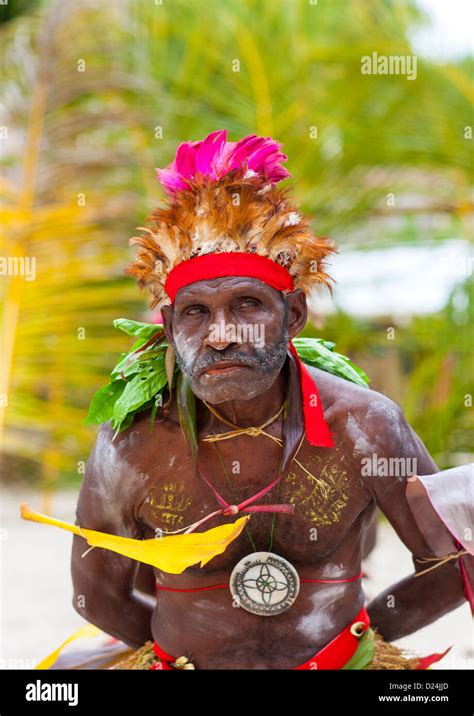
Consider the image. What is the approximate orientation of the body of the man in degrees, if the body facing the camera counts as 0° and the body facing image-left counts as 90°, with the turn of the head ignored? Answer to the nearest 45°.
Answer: approximately 0°
